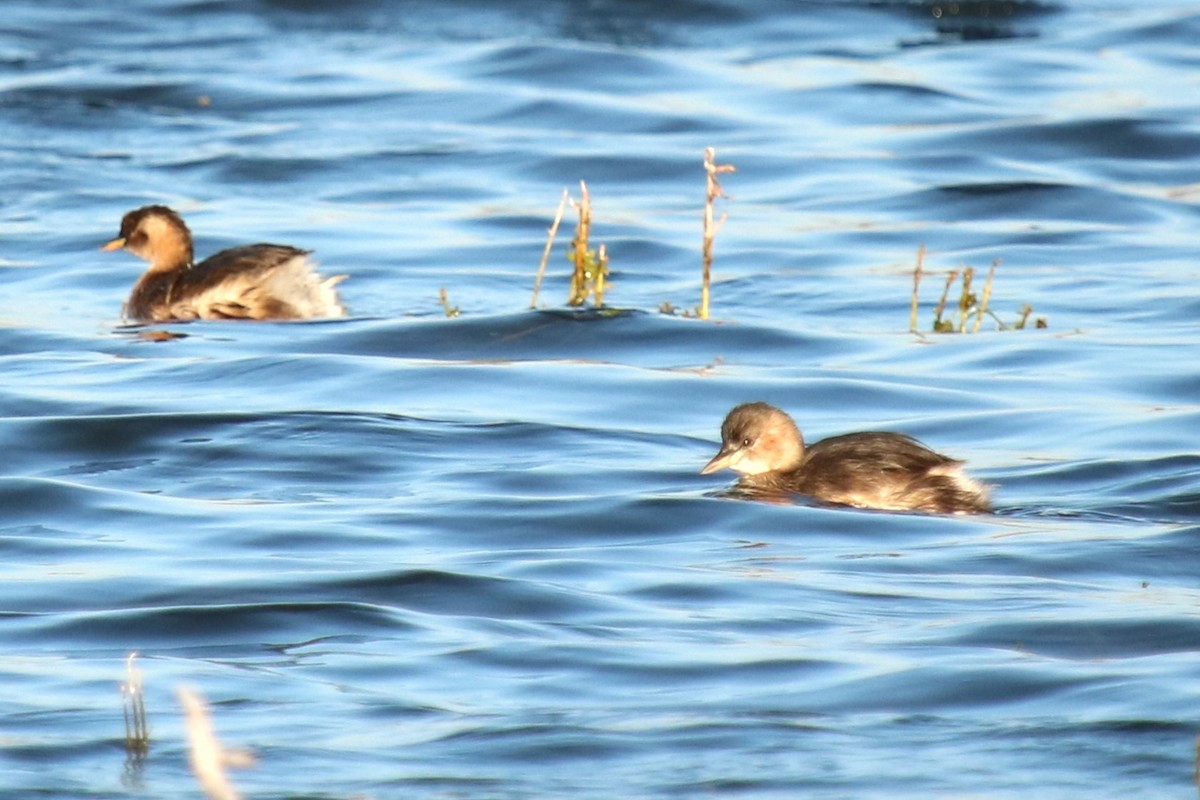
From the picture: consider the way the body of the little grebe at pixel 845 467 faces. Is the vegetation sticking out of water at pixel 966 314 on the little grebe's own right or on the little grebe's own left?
on the little grebe's own right

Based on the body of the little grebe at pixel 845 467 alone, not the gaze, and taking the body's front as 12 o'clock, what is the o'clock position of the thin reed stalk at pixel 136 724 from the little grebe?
The thin reed stalk is roughly at 10 o'clock from the little grebe.

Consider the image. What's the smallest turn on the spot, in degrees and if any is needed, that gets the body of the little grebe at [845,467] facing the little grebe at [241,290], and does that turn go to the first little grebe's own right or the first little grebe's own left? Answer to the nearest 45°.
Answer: approximately 45° to the first little grebe's own right

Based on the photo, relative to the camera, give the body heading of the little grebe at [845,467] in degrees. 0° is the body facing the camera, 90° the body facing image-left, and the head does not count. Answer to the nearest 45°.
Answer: approximately 90°

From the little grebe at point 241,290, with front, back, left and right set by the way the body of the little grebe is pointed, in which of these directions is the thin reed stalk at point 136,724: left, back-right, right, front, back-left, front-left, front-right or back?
left

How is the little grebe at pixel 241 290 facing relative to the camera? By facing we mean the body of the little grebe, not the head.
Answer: to the viewer's left

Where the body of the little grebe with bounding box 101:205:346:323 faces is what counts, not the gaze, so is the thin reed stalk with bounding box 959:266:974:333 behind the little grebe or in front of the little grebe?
behind

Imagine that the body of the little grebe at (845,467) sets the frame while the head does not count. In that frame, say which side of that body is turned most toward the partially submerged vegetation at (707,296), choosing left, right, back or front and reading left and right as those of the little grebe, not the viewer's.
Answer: right

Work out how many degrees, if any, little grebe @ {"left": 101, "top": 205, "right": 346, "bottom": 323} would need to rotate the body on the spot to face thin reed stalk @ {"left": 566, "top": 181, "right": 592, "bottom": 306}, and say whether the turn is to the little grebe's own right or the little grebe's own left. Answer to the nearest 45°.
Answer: approximately 135° to the little grebe's own left

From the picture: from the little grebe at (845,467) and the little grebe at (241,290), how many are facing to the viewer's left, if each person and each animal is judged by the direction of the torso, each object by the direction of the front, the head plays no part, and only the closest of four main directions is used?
2

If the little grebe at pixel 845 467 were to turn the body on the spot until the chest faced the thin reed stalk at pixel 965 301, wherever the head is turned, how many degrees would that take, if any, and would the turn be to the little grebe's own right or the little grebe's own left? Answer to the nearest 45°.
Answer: approximately 90° to the little grebe's own right
